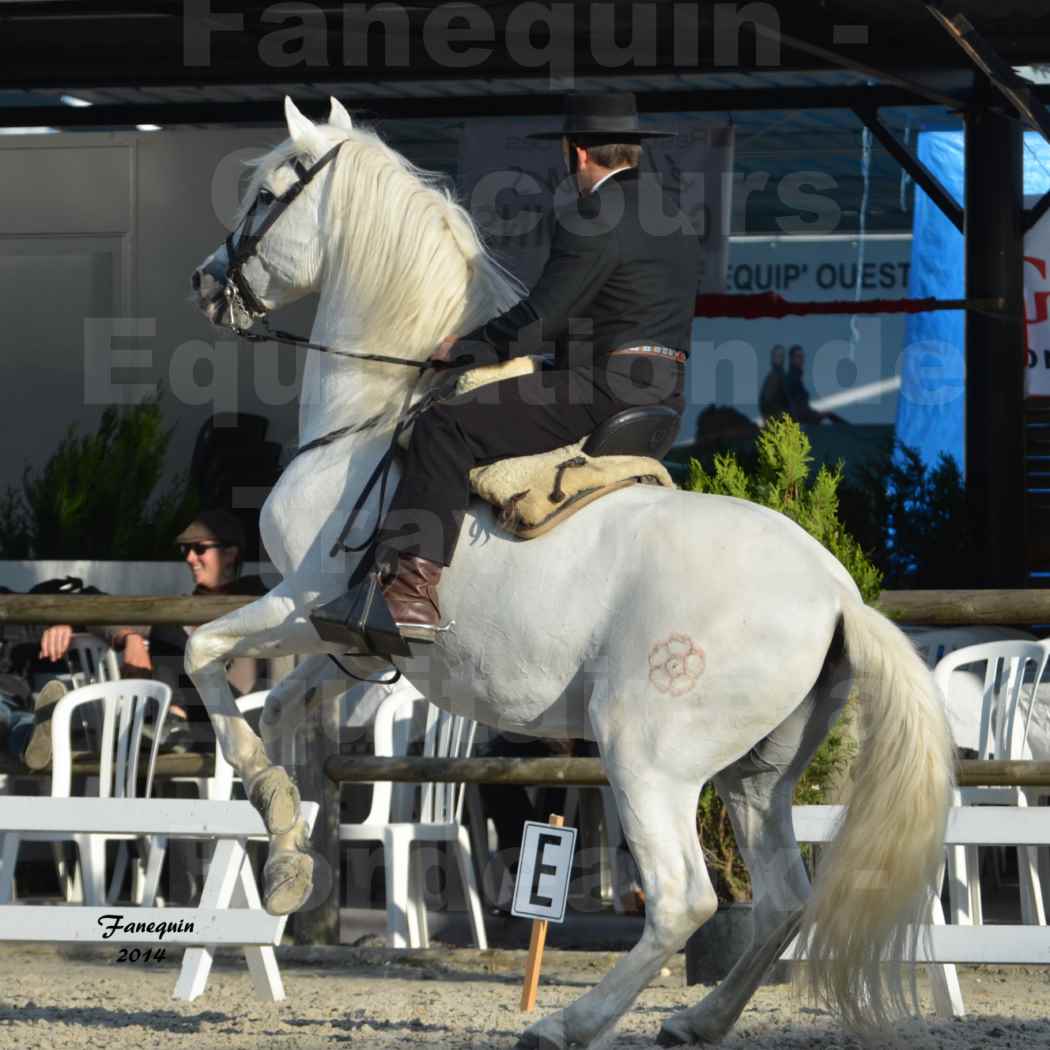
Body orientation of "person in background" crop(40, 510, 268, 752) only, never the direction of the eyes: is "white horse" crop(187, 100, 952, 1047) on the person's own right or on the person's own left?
on the person's own left

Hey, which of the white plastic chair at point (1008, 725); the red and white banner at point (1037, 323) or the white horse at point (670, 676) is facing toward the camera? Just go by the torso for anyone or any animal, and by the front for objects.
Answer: the red and white banner

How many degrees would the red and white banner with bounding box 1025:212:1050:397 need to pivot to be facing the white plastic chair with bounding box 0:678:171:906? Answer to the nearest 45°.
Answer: approximately 45° to its right

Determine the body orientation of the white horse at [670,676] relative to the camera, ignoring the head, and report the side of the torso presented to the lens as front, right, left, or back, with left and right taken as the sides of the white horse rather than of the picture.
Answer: left

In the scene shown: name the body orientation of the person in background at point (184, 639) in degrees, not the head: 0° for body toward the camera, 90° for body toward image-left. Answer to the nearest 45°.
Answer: approximately 45°

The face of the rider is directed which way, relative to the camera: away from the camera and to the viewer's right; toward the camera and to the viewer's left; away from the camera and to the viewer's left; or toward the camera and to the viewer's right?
away from the camera and to the viewer's left

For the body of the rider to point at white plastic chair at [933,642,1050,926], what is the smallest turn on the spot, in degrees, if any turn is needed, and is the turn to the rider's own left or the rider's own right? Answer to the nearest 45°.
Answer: approximately 90° to the rider's own right

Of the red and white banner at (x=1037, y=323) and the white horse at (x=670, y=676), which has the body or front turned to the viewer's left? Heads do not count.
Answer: the white horse

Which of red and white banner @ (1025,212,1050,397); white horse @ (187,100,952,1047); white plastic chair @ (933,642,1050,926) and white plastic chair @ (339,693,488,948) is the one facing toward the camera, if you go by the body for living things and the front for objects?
the red and white banner

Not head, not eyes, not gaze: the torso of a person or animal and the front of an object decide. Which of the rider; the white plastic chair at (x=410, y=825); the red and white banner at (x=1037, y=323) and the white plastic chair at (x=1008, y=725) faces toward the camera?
the red and white banner

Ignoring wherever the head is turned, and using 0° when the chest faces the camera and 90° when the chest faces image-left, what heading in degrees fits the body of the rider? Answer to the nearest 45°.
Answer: approximately 135°

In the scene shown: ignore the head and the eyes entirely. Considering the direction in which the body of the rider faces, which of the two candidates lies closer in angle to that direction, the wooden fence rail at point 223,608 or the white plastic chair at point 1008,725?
the wooden fence rail
